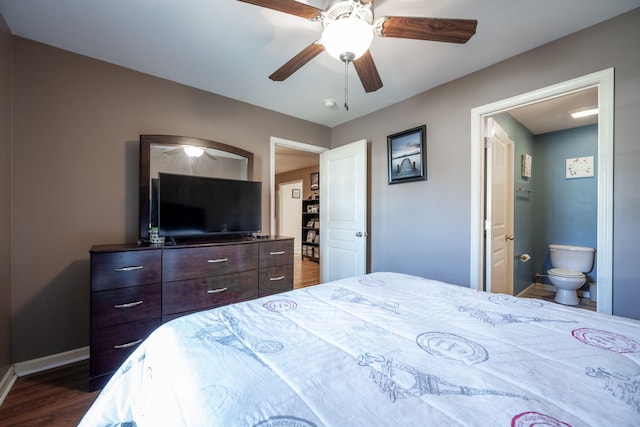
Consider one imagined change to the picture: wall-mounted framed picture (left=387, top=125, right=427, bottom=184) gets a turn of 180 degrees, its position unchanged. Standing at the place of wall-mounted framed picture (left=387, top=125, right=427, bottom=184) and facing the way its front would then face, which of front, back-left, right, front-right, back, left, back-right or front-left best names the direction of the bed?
back-right

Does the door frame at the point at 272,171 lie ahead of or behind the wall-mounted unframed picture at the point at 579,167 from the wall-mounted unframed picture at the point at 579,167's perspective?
ahead

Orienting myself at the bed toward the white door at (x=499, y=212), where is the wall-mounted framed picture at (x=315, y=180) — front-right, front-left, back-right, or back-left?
front-left

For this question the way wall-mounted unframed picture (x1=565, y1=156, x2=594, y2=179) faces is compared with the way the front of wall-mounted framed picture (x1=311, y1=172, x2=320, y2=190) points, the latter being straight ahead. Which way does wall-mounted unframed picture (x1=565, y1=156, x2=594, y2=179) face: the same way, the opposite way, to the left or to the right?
the same way

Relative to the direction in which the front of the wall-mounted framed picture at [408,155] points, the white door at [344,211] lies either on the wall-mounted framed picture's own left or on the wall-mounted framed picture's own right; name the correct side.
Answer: on the wall-mounted framed picture's own right

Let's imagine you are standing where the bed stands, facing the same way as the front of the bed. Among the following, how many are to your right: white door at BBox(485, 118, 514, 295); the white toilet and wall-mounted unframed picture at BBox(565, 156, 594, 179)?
3

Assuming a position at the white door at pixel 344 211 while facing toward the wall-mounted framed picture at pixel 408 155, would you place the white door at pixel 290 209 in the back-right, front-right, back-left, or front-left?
back-left

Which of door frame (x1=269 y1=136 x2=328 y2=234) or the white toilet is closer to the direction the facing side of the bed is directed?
the door frame

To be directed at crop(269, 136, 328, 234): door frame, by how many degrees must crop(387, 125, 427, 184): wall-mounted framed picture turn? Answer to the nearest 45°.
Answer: approximately 45° to its right

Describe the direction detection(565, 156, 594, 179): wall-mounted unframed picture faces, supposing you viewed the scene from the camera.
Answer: facing the viewer

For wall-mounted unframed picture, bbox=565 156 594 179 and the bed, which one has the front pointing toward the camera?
the wall-mounted unframed picture

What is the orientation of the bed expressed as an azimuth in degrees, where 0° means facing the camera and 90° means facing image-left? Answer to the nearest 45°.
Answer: approximately 135°

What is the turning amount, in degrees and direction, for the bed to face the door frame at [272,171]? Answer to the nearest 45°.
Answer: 0° — it already faces it

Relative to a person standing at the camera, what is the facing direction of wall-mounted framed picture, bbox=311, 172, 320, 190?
facing the viewer and to the left of the viewer

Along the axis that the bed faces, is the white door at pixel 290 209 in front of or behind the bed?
in front

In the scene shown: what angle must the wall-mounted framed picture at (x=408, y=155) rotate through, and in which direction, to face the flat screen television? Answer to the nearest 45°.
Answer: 0° — it already faces it

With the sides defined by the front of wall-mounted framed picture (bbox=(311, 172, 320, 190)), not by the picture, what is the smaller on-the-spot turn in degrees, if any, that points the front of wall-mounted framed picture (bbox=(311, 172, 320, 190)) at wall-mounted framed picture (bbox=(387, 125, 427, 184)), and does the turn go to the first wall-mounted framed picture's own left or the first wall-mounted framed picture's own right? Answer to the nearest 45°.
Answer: approximately 45° to the first wall-mounted framed picture's own left

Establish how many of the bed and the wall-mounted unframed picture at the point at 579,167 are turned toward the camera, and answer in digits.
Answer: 1

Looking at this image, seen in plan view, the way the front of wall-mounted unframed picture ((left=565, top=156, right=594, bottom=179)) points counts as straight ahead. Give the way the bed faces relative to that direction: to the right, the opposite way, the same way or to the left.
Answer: to the right
